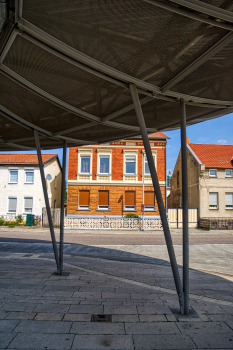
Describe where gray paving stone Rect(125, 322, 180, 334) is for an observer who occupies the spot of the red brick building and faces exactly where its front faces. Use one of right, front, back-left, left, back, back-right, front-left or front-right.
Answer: front

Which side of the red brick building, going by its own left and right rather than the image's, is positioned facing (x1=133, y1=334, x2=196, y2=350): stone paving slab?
front

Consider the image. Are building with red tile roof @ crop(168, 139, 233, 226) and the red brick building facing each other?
no

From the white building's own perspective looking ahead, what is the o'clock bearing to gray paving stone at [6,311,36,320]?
The gray paving stone is roughly at 12 o'clock from the white building.

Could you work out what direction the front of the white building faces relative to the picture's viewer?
facing the viewer

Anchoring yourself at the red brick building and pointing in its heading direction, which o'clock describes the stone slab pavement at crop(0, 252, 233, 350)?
The stone slab pavement is roughly at 12 o'clock from the red brick building.

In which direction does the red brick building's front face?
toward the camera

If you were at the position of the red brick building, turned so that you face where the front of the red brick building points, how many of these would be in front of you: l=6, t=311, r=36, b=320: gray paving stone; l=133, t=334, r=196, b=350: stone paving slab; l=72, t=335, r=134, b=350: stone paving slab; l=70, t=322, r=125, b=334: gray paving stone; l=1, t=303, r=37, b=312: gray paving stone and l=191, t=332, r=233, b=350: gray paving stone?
6

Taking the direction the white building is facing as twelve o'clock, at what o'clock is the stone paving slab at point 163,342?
The stone paving slab is roughly at 12 o'clock from the white building.

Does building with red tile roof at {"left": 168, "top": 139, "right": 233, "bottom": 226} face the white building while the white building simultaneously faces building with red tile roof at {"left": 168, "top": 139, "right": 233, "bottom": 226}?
no

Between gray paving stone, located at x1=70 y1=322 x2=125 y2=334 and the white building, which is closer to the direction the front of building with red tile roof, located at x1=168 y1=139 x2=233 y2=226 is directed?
the gray paving stone

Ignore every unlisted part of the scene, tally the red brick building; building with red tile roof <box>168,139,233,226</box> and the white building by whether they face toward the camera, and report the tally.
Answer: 3

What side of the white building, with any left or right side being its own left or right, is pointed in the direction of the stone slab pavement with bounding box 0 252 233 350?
front

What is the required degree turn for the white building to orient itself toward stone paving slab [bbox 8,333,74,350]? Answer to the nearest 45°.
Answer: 0° — it already faces it

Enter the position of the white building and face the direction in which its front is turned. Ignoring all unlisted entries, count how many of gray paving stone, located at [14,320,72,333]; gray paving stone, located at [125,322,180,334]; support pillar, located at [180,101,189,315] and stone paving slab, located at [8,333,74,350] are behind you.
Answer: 0

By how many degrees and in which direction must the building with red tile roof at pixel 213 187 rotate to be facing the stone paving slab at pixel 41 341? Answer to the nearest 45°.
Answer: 0° — it already faces it

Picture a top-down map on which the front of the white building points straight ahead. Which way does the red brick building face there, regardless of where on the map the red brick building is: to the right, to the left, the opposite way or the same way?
the same way

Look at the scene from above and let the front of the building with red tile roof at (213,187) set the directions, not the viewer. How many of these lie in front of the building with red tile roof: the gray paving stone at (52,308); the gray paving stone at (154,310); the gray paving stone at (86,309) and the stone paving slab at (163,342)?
4

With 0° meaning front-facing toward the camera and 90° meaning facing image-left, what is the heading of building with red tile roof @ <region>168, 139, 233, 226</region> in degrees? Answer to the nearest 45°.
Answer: approximately 0°
